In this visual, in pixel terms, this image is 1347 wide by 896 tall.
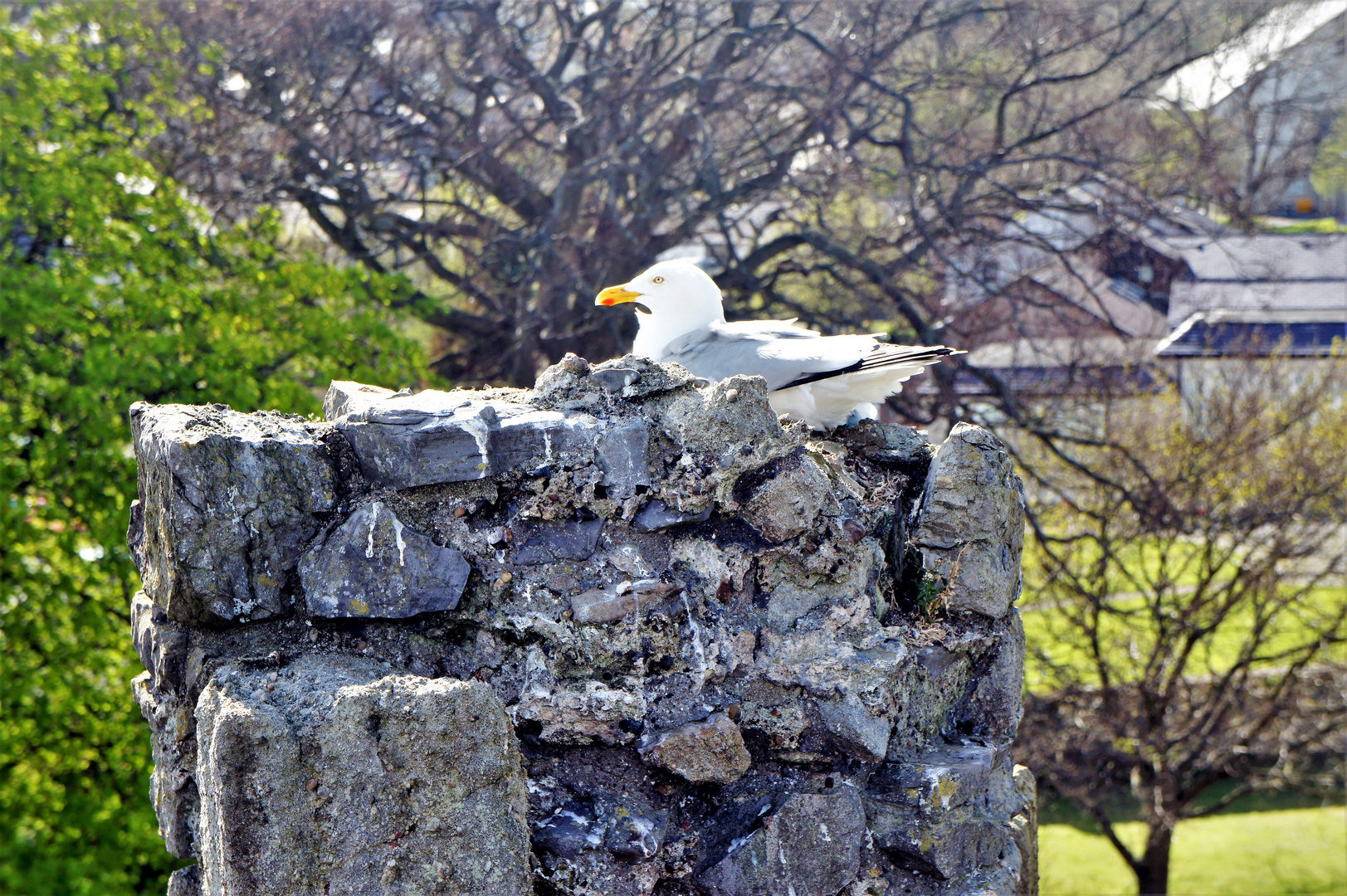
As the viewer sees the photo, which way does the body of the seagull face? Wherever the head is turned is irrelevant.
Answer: to the viewer's left

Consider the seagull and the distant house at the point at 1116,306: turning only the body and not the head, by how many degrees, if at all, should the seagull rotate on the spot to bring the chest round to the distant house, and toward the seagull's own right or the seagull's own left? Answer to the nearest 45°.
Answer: approximately 135° to the seagull's own right

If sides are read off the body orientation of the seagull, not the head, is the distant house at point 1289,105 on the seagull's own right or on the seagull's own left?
on the seagull's own right

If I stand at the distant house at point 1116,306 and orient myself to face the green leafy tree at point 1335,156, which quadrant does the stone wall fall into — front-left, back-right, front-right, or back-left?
back-right

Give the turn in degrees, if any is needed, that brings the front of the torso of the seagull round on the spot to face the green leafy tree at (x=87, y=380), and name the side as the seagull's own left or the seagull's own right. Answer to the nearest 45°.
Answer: approximately 45° to the seagull's own right

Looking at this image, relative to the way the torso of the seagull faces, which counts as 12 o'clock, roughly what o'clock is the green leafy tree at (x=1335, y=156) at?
The green leafy tree is roughly at 4 o'clock from the seagull.

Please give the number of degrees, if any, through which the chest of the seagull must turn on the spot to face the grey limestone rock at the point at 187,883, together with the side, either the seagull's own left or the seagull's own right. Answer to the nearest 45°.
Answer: approximately 45° to the seagull's own left

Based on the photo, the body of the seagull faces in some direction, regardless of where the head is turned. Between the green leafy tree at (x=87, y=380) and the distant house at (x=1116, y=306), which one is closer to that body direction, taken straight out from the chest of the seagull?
the green leafy tree

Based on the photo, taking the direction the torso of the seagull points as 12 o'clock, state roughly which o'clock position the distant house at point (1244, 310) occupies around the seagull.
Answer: The distant house is roughly at 4 o'clock from the seagull.
